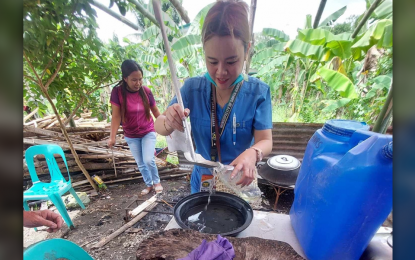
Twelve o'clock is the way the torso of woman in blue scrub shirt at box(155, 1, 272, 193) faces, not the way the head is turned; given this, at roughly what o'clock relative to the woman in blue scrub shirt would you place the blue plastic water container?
The blue plastic water container is roughly at 11 o'clock from the woman in blue scrub shirt.

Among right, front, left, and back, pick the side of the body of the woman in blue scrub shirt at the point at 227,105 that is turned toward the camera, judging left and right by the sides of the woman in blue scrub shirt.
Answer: front

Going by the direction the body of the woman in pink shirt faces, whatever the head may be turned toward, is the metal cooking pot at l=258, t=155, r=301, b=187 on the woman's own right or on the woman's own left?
on the woman's own left

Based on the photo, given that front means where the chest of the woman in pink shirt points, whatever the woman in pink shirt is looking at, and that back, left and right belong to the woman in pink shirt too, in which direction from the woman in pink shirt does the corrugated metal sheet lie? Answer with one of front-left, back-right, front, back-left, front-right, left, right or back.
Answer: left

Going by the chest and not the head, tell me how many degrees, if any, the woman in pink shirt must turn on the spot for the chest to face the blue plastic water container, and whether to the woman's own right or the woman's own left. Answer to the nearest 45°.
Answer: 0° — they already face it

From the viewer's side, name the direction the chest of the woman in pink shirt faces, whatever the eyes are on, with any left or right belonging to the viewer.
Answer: facing the viewer

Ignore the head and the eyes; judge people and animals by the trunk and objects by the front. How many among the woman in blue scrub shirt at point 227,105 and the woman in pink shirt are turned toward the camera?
2

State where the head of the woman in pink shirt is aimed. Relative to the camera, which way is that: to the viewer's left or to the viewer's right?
to the viewer's right

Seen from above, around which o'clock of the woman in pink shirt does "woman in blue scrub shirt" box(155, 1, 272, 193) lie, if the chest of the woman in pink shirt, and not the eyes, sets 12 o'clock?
The woman in blue scrub shirt is roughly at 11 o'clock from the woman in pink shirt.
